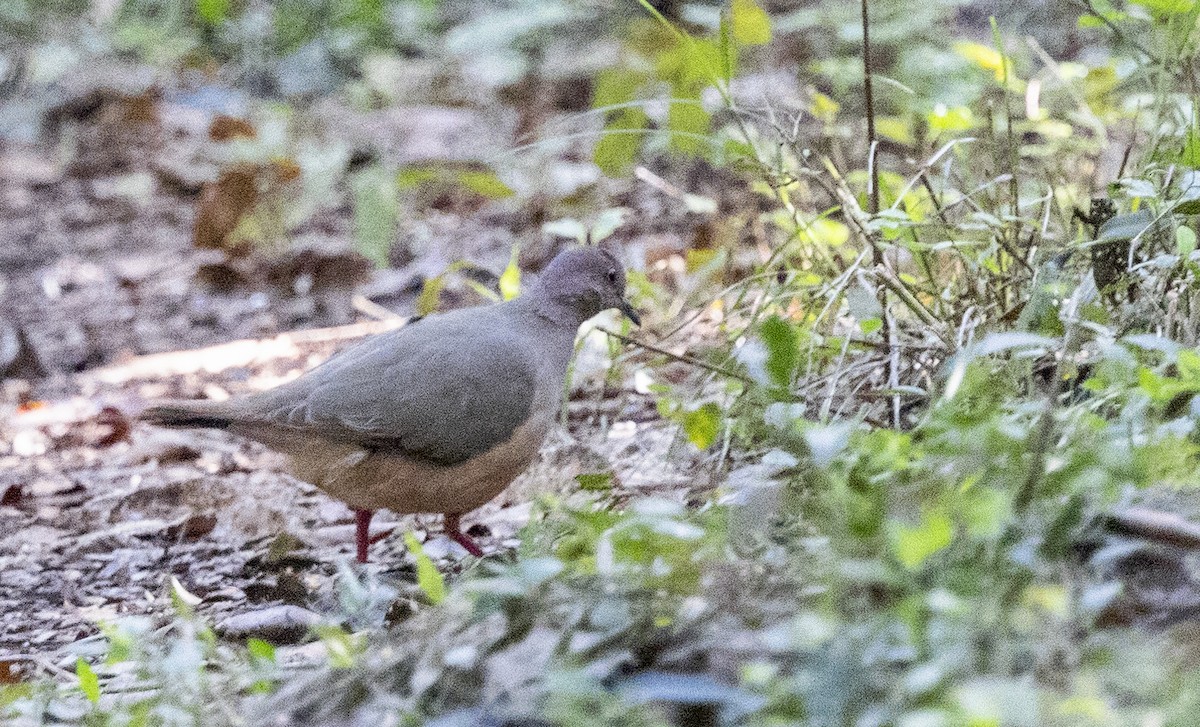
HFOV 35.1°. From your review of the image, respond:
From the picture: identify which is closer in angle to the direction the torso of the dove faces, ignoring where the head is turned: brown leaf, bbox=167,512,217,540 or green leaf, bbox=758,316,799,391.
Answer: the green leaf

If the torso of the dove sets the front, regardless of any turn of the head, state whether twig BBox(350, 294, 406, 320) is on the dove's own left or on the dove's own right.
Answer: on the dove's own left

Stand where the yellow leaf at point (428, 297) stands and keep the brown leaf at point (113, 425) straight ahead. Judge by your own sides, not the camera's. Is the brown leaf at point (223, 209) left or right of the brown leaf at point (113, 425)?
right

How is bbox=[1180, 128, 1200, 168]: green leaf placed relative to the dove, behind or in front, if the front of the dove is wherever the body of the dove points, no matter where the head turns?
in front

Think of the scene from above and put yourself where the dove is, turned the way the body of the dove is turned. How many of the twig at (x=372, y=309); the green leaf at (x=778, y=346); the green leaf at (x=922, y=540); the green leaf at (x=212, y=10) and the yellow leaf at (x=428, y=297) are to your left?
3

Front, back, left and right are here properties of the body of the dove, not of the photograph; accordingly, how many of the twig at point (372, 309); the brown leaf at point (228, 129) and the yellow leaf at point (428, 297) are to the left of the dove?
3

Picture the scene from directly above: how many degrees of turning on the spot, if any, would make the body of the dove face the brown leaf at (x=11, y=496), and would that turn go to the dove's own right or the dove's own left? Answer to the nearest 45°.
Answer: approximately 135° to the dove's own left

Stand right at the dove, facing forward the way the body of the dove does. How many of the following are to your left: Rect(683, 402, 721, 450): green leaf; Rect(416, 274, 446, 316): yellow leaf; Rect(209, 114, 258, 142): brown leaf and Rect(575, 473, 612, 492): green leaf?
2

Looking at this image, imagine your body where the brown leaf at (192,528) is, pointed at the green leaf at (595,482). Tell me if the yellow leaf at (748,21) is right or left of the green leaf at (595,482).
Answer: left

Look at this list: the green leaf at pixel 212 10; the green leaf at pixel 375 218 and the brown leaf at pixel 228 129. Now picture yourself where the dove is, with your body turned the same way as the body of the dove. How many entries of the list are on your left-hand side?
3

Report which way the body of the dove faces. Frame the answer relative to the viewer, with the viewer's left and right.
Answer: facing to the right of the viewer

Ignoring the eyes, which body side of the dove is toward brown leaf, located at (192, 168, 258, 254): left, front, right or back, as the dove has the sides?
left

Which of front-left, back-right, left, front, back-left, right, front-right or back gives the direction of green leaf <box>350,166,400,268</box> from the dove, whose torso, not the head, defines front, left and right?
left

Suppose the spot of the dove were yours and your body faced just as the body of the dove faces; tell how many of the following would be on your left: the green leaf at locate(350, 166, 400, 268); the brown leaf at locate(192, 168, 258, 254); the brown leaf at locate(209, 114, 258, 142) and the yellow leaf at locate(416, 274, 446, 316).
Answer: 4

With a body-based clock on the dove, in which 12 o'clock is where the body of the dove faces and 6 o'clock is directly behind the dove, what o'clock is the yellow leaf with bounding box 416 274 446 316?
The yellow leaf is roughly at 9 o'clock from the dove.

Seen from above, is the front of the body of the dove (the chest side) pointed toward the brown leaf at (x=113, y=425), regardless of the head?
no

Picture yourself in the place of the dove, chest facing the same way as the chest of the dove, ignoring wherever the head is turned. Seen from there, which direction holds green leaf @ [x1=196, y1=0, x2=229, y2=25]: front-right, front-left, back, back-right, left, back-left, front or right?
left

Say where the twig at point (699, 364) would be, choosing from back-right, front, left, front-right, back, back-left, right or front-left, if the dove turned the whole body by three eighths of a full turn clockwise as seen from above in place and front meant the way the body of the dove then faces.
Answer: left

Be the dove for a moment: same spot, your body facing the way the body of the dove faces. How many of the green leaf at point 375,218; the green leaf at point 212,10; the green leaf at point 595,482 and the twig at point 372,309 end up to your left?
3

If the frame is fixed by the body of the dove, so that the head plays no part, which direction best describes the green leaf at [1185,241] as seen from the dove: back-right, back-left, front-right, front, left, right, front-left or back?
front-right
